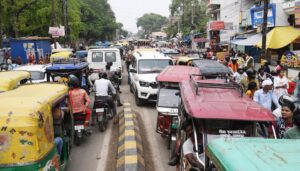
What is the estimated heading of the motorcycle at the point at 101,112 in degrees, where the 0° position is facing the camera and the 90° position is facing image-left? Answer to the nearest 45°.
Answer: approximately 180°

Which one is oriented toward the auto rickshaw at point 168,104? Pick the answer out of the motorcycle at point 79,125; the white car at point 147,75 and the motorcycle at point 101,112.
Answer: the white car

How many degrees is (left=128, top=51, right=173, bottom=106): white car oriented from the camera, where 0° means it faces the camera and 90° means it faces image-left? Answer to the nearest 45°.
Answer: approximately 0°

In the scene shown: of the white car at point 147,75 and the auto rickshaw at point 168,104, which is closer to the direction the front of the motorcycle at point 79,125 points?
the white car

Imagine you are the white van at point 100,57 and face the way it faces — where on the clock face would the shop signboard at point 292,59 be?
The shop signboard is roughly at 3 o'clock from the white van.

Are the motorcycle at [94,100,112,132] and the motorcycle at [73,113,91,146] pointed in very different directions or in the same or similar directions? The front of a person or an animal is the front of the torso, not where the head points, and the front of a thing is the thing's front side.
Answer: same or similar directions

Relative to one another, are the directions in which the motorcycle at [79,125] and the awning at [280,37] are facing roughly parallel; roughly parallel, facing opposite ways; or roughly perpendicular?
roughly perpendicular

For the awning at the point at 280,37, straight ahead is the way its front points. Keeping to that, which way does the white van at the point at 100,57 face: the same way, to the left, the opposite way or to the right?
to the right

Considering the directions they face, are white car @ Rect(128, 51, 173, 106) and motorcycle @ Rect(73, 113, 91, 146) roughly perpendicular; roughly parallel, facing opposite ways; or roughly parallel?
roughly parallel, facing opposite ways

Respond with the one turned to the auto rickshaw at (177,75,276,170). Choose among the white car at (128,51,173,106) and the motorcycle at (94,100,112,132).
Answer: the white car

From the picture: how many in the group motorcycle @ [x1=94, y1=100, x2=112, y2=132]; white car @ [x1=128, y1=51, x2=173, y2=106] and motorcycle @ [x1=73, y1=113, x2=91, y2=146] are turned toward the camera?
1

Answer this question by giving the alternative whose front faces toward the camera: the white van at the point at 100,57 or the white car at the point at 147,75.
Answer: the white car at the point at 147,75

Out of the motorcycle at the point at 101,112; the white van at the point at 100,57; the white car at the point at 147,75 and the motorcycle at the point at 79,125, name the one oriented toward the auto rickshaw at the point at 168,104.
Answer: the white car at the point at 147,75

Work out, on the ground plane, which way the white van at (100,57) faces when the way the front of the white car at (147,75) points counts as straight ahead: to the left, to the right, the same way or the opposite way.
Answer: the opposite way

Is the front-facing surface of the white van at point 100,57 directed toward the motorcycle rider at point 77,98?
no

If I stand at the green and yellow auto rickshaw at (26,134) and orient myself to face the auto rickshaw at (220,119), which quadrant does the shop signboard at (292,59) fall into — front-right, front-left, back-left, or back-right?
front-left

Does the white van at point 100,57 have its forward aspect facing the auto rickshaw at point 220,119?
no

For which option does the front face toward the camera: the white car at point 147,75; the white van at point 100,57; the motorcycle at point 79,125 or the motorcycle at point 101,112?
the white car at point 147,75

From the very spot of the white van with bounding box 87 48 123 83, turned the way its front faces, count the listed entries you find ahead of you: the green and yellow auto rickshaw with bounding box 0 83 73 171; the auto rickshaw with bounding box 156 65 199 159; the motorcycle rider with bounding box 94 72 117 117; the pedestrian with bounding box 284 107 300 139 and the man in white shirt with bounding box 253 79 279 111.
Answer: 0

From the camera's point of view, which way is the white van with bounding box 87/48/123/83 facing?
away from the camera

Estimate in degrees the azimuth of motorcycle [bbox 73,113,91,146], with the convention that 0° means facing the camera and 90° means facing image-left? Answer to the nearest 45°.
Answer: approximately 180°
